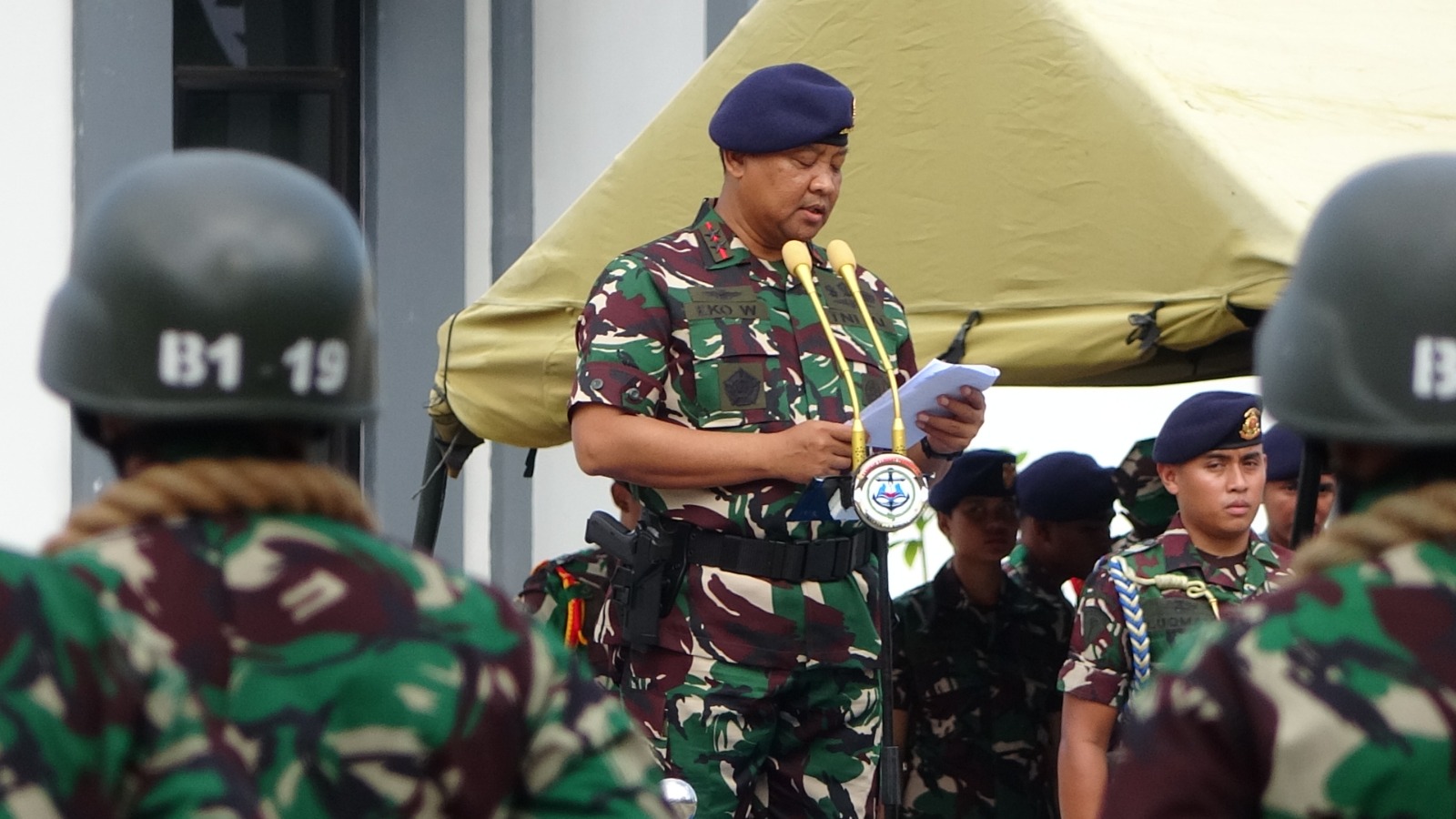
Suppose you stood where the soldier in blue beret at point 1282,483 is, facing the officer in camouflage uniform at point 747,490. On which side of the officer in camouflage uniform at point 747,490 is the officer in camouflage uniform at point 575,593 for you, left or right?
right

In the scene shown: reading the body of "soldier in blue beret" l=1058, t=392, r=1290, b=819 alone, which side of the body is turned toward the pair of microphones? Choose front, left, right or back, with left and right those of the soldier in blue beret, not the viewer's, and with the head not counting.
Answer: right

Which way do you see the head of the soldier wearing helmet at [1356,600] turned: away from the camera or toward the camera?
away from the camera

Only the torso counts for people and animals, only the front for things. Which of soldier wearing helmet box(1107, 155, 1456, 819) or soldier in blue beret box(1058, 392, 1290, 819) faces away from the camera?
the soldier wearing helmet

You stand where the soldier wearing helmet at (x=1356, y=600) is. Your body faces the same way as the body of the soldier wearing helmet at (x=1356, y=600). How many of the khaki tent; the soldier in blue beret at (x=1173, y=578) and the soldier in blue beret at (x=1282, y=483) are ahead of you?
3

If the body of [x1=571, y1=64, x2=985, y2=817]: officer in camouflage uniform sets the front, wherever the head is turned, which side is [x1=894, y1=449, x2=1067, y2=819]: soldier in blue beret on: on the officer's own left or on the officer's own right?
on the officer's own left

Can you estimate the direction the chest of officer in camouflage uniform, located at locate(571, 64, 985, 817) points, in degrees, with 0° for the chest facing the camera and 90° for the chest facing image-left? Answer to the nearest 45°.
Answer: approximately 315°

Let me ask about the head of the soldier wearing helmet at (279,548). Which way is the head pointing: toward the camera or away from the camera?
away from the camera
